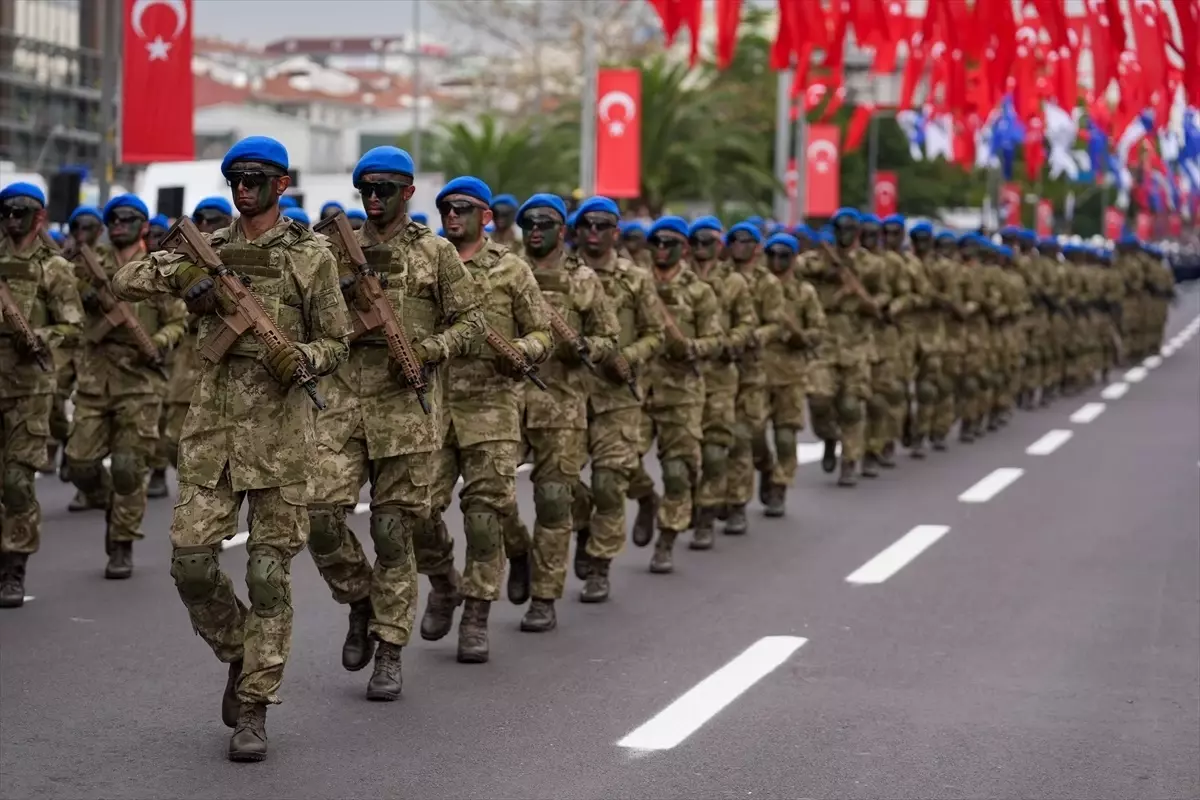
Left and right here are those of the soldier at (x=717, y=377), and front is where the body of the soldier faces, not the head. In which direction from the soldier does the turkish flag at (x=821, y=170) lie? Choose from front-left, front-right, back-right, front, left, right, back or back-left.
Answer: back-right

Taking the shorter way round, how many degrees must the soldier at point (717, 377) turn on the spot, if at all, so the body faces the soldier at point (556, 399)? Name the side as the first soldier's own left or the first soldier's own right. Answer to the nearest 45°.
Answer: approximately 45° to the first soldier's own left

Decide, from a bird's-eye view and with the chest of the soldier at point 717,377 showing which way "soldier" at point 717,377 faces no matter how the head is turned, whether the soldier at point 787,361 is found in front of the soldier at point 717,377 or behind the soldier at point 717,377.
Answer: behind

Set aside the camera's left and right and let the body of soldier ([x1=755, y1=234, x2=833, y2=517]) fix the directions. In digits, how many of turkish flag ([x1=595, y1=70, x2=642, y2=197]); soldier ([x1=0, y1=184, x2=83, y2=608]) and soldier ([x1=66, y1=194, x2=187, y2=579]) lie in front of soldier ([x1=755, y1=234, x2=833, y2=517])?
2

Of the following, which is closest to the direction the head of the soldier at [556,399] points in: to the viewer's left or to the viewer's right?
to the viewer's left

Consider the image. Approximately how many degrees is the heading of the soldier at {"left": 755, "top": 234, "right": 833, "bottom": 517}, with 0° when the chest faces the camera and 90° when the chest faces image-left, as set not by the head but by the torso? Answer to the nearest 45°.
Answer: approximately 45°

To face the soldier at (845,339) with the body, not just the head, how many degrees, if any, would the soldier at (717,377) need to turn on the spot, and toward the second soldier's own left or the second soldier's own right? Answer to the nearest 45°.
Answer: approximately 135° to the second soldier's own right

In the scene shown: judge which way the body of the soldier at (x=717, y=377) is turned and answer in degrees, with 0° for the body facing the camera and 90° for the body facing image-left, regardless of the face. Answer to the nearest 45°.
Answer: approximately 45°

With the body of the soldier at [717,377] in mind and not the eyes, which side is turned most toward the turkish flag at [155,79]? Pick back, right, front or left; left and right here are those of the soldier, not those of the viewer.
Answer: right

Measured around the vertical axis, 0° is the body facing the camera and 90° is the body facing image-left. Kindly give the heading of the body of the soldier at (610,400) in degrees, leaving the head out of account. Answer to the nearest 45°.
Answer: approximately 45°
